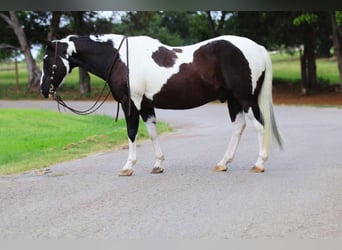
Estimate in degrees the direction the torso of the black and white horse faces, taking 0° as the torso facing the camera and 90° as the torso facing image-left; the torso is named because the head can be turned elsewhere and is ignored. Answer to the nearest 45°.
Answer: approximately 90°

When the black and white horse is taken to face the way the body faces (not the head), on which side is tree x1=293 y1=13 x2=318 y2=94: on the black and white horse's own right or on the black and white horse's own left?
on the black and white horse's own right

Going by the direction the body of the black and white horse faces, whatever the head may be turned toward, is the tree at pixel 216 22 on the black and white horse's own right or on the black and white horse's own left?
on the black and white horse's own right
